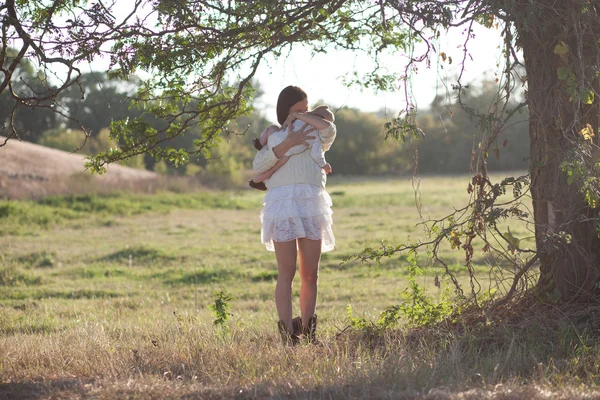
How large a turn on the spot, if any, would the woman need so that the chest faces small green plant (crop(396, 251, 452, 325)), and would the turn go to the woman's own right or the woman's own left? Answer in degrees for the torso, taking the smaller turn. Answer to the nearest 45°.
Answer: approximately 135° to the woman's own left

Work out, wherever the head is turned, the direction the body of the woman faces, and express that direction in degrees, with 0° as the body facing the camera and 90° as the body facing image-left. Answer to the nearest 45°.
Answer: approximately 0°

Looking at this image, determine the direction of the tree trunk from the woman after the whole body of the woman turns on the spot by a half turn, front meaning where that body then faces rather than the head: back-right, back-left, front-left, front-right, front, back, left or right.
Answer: right
